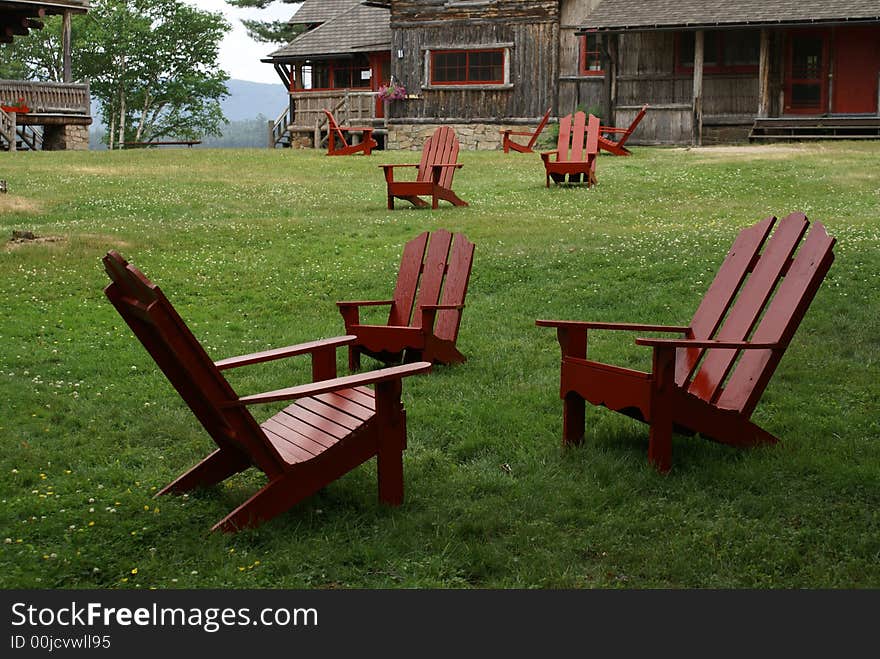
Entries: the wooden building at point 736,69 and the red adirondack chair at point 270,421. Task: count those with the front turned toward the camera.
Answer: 1

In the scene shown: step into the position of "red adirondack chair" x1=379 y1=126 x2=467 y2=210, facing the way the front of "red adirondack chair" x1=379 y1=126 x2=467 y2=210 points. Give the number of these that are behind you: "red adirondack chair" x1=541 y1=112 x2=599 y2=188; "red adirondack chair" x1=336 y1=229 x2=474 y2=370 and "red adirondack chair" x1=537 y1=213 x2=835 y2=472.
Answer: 1

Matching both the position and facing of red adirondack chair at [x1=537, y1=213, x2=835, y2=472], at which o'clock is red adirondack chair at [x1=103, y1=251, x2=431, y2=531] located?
red adirondack chair at [x1=103, y1=251, x2=431, y2=531] is roughly at 12 o'clock from red adirondack chair at [x1=537, y1=213, x2=835, y2=472].

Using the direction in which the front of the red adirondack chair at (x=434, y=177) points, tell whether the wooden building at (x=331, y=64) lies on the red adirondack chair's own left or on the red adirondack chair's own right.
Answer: on the red adirondack chair's own right

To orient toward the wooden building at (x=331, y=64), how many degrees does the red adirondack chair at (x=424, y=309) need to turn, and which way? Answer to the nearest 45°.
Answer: approximately 135° to its right

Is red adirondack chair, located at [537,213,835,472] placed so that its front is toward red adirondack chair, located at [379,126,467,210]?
no

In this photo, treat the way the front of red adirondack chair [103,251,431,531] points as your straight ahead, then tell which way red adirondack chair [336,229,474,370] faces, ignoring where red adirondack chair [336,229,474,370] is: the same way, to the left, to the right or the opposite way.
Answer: the opposite way

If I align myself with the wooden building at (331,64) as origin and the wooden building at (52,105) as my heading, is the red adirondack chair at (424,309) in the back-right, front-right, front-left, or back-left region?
front-left

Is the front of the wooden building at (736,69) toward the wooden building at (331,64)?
no

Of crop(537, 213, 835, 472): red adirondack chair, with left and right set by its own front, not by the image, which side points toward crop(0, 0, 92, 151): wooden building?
right

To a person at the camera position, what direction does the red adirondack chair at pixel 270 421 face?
facing away from the viewer and to the right of the viewer

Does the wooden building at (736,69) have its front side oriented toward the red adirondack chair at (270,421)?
yes

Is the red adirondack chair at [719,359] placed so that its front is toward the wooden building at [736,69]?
no

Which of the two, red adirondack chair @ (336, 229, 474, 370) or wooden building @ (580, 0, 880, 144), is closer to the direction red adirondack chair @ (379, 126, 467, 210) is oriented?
the red adirondack chair

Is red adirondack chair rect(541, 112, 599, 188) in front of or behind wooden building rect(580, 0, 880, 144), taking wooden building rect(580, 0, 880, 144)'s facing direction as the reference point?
in front

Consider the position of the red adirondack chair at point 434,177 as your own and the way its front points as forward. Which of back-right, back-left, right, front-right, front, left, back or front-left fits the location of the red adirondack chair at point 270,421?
front-left

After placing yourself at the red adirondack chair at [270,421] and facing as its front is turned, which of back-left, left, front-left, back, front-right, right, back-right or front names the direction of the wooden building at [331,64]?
front-left

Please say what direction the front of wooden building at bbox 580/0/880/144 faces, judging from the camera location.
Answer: facing the viewer

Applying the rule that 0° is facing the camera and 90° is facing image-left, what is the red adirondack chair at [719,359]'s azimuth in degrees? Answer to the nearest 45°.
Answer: approximately 45°

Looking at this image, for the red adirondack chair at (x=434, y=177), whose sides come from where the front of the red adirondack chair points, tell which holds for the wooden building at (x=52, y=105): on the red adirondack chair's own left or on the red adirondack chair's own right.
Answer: on the red adirondack chair's own right
